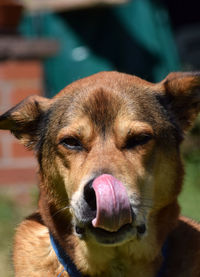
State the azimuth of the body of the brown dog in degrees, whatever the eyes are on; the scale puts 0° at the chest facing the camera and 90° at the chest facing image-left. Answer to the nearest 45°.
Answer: approximately 0°

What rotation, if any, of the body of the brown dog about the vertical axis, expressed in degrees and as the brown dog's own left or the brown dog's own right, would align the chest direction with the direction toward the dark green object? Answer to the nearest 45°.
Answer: approximately 180°
